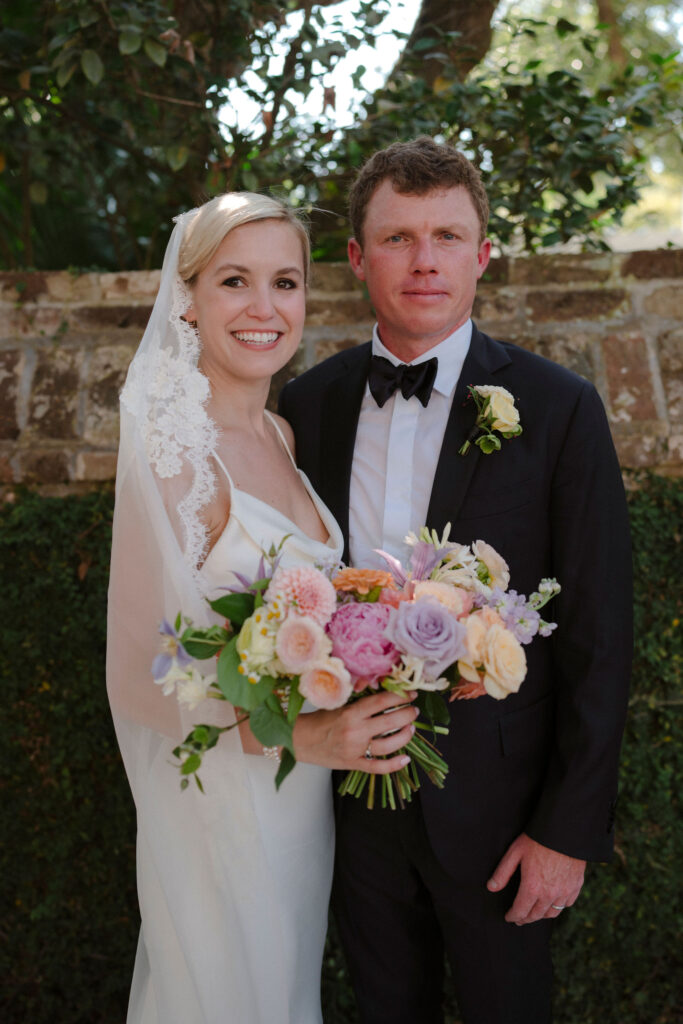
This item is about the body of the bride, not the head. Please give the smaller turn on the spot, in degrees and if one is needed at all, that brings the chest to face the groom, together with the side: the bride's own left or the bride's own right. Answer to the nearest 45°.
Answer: approximately 45° to the bride's own left

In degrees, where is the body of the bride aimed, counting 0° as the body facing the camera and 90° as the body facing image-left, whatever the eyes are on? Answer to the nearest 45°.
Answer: approximately 315°
